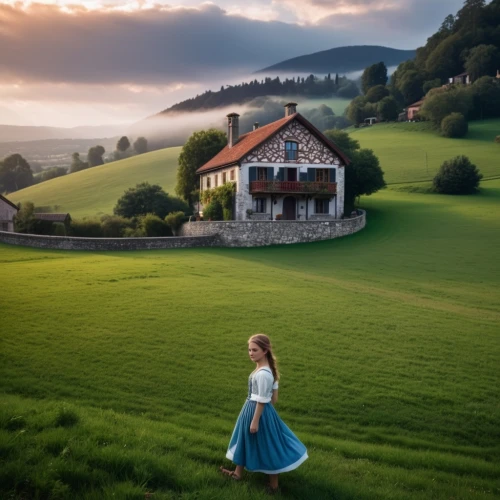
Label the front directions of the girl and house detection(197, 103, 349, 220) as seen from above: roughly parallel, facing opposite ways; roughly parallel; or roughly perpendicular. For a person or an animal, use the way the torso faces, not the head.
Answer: roughly perpendicular

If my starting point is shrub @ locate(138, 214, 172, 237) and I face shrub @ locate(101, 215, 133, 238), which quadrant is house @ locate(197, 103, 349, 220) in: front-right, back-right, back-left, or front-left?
back-right

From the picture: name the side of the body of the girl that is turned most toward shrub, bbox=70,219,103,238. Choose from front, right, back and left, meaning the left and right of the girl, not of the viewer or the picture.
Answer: right

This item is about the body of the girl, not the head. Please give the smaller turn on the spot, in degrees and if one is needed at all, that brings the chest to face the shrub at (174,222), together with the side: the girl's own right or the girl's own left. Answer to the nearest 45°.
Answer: approximately 90° to the girl's own right

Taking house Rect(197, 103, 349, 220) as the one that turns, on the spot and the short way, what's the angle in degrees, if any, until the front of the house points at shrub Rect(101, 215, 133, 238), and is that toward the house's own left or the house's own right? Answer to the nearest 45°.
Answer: approximately 90° to the house's own right

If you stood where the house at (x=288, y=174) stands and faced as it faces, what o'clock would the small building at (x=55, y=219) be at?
The small building is roughly at 3 o'clock from the house.

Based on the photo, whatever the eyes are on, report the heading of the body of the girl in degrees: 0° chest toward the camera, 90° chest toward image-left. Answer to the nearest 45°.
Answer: approximately 90°

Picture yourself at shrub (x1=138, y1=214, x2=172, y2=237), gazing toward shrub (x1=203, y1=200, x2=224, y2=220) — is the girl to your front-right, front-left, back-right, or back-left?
back-right

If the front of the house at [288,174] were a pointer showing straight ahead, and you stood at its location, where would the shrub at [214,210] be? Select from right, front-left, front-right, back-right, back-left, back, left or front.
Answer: right

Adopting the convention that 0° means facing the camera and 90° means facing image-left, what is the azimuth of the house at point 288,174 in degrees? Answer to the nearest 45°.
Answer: approximately 0°

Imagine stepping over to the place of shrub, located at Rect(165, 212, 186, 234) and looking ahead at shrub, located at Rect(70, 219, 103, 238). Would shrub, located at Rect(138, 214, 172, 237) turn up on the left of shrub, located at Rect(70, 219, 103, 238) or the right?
left

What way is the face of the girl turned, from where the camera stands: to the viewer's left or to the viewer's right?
to the viewer's left
